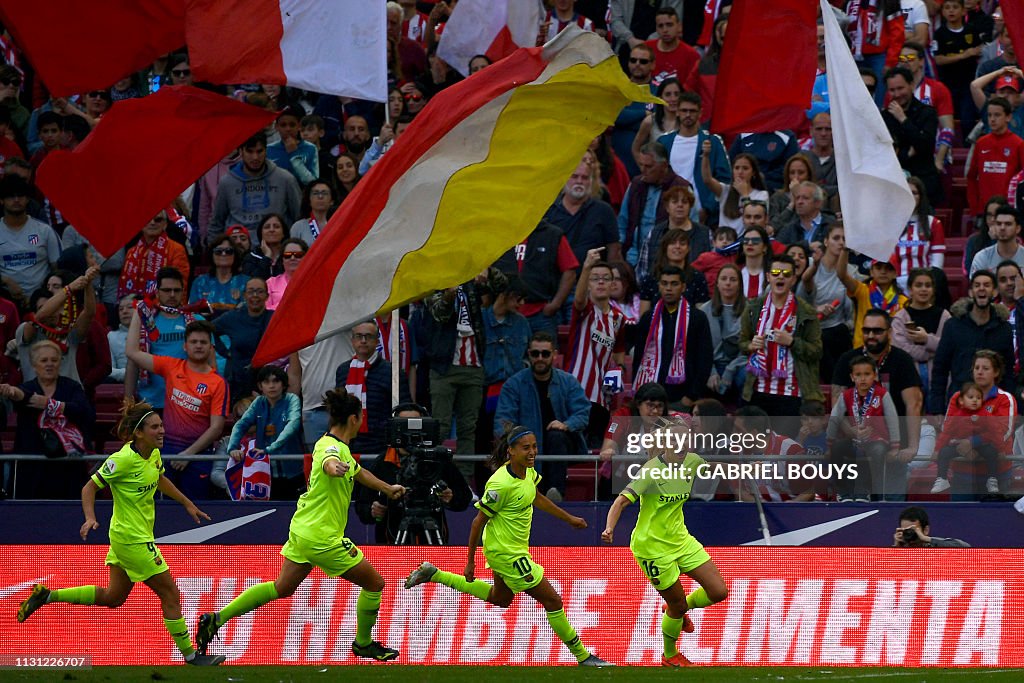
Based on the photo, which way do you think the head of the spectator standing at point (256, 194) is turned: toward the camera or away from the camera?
toward the camera

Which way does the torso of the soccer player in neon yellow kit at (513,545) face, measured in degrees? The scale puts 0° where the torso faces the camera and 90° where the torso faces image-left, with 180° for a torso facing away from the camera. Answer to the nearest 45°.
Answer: approximately 315°

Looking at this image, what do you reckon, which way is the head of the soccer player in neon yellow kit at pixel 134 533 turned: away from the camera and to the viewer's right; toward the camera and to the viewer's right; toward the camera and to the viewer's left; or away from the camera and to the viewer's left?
toward the camera and to the viewer's right

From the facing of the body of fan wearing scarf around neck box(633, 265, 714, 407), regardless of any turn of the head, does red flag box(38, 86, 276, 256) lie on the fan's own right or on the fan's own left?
on the fan's own right

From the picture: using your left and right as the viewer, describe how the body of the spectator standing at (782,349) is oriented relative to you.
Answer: facing the viewer

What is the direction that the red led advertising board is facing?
toward the camera

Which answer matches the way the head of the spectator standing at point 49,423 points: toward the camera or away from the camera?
toward the camera

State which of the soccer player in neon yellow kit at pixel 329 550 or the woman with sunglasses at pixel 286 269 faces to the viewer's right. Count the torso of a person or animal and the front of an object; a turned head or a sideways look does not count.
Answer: the soccer player in neon yellow kit

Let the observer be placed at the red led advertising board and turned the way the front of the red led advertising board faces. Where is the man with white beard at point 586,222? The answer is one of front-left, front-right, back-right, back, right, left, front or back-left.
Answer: back

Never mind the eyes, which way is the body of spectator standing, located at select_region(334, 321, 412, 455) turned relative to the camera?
toward the camera

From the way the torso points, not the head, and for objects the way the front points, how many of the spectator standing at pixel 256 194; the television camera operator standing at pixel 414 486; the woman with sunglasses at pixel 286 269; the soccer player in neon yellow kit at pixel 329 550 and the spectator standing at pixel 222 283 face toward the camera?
4

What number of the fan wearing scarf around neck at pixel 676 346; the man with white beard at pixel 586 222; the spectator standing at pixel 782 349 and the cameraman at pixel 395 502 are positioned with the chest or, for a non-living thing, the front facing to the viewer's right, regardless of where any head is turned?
0

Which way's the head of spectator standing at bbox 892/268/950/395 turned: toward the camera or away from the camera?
toward the camera

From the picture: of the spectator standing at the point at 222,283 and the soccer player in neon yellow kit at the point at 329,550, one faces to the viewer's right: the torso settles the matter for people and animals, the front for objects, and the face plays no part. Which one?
the soccer player in neon yellow kit

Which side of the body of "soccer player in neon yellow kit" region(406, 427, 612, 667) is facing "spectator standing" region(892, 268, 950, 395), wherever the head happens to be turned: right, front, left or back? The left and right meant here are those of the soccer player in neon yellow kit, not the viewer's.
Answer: left

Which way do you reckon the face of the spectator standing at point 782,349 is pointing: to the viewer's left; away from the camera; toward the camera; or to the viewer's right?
toward the camera

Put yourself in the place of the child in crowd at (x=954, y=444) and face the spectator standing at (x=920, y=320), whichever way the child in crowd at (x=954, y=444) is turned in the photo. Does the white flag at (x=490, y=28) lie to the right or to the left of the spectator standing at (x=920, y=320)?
left
